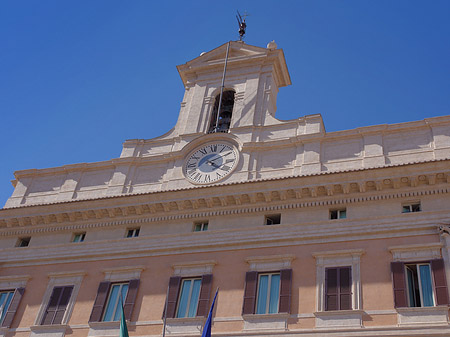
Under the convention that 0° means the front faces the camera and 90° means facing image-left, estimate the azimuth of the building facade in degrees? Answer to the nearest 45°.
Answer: approximately 0°
